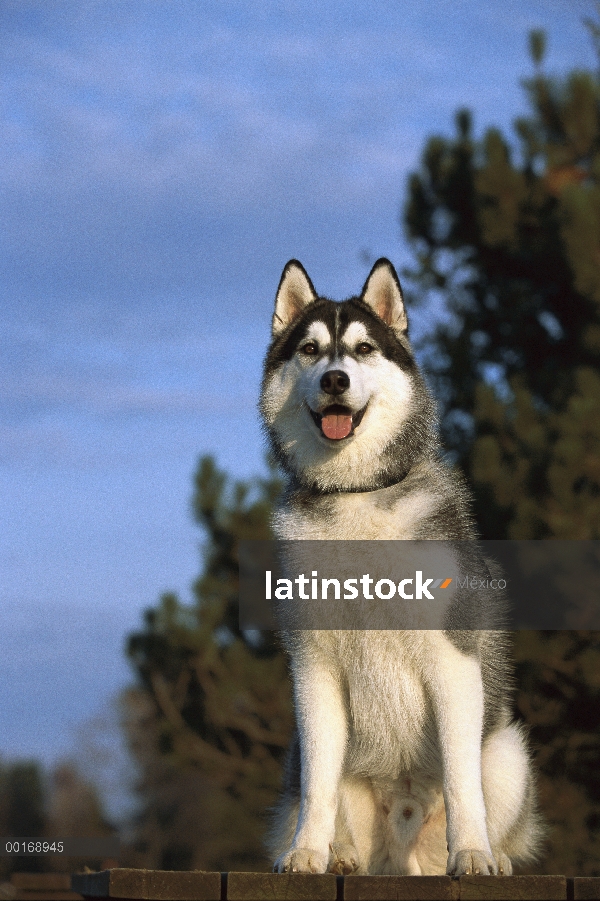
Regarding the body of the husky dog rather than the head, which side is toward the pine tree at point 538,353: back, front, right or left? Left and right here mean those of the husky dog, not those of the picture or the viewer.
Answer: back

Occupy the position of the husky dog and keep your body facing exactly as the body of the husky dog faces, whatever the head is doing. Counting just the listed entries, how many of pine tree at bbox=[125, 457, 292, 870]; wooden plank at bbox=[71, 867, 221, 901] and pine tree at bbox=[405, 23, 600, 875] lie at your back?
2

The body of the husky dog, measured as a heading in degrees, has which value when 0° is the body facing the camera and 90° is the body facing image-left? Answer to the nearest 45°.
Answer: approximately 0°

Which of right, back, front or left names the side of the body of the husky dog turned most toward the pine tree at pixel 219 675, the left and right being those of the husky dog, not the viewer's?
back

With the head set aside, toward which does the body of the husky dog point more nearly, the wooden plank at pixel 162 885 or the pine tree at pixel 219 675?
the wooden plank
